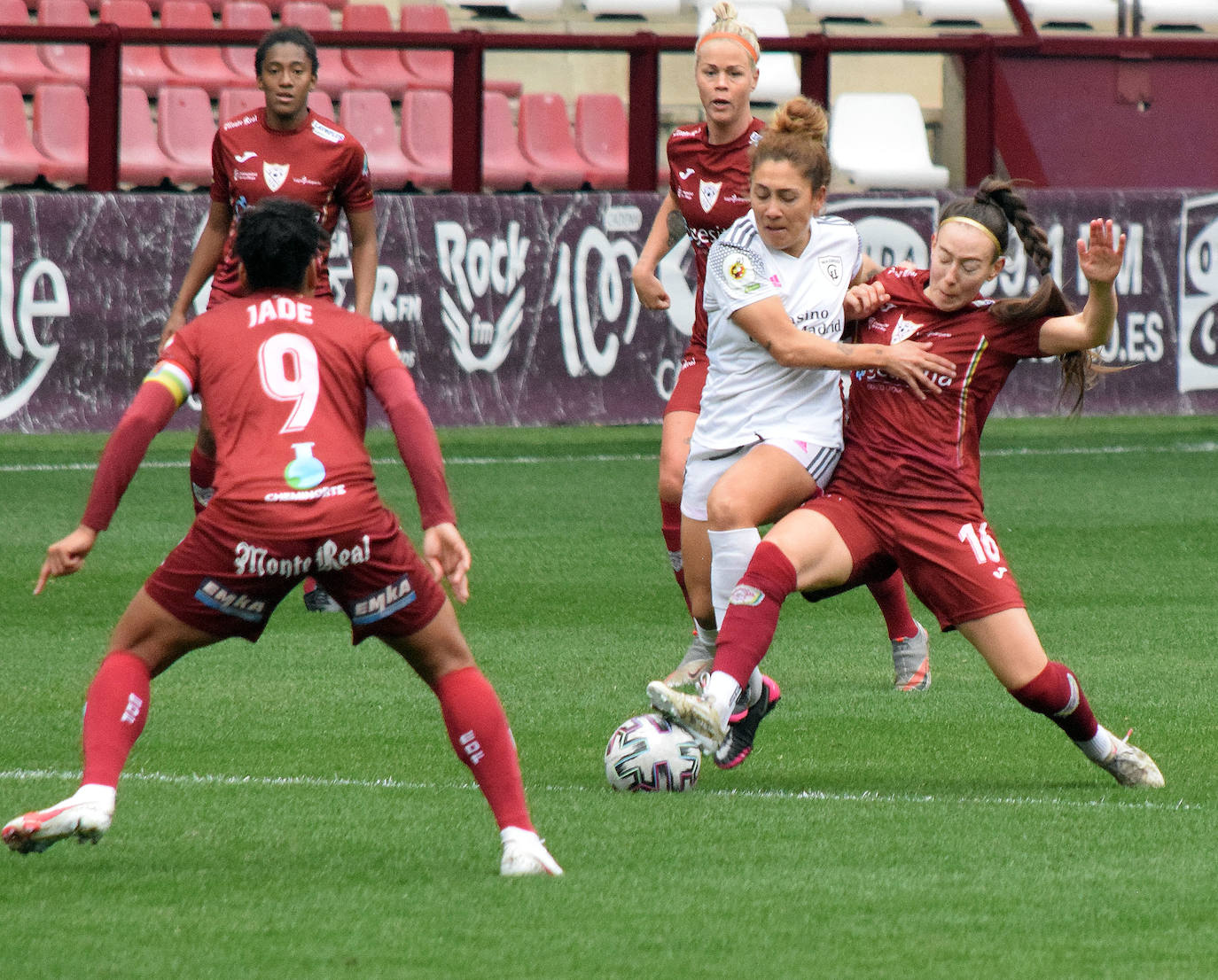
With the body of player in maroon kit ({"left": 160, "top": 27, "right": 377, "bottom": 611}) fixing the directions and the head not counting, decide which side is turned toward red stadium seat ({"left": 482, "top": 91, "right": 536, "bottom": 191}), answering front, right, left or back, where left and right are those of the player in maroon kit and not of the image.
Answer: back

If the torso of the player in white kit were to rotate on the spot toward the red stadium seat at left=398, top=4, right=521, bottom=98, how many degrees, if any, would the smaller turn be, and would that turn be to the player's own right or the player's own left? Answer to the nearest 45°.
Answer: approximately 180°

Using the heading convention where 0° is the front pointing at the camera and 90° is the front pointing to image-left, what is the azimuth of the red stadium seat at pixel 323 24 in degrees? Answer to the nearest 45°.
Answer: approximately 315°

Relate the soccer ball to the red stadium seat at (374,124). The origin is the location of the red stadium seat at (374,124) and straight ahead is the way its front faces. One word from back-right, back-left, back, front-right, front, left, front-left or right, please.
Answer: front-right

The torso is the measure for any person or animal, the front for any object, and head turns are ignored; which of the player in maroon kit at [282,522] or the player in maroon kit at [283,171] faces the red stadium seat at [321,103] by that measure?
the player in maroon kit at [282,522]

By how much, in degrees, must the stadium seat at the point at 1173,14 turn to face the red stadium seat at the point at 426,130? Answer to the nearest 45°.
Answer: approximately 45° to its right

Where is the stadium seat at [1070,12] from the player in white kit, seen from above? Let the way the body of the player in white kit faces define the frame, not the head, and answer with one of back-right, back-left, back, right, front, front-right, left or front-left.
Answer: back

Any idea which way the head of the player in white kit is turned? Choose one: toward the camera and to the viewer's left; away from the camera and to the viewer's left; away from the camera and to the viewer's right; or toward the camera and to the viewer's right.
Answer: toward the camera and to the viewer's left
